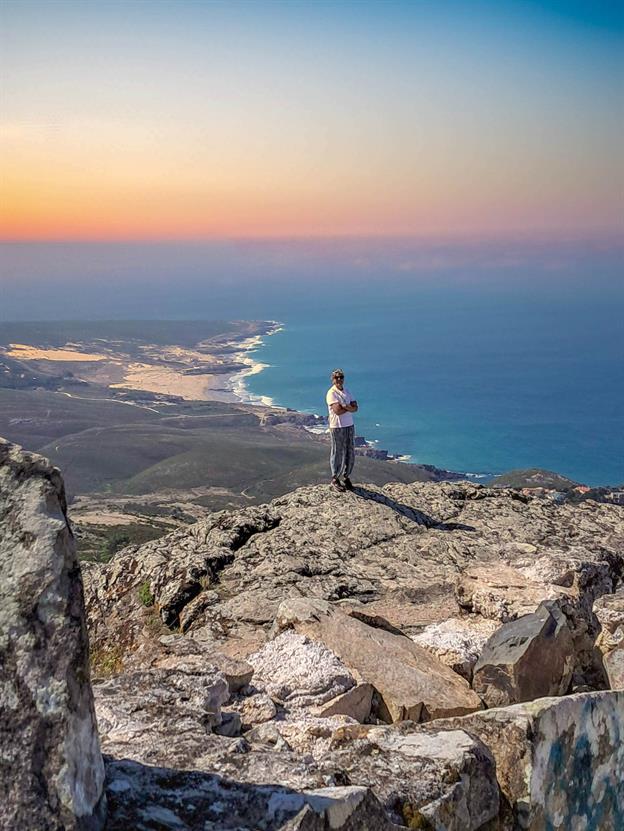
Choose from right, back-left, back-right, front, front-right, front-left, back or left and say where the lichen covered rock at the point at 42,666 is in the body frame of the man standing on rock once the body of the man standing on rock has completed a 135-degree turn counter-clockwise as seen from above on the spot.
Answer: back

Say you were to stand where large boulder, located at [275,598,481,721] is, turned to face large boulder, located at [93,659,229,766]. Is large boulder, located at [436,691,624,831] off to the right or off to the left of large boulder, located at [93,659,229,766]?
left

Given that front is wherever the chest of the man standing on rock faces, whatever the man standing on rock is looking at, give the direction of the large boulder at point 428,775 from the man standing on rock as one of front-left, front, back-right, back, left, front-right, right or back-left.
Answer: front-right

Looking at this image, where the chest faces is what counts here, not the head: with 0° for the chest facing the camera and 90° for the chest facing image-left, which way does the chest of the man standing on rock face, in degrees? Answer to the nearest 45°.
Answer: approximately 315°

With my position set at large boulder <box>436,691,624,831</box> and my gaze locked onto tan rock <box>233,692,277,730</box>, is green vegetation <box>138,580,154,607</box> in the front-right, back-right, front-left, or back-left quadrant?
front-right

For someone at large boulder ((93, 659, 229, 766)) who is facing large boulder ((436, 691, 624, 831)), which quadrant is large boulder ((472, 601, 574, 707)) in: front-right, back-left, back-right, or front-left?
front-left

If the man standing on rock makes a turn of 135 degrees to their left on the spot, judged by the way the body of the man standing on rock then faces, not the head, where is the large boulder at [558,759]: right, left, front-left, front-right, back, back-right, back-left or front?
back

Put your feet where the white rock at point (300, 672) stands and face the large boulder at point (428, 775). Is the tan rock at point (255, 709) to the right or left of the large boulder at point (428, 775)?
right

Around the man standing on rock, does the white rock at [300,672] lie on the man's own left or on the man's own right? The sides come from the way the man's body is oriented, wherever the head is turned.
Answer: on the man's own right
